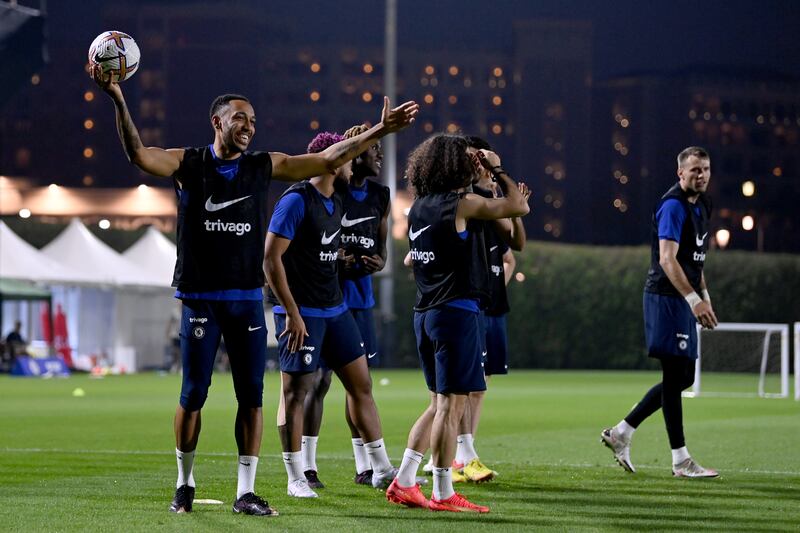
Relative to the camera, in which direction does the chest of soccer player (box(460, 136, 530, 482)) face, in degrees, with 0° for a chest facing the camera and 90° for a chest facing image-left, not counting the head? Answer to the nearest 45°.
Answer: approximately 315°

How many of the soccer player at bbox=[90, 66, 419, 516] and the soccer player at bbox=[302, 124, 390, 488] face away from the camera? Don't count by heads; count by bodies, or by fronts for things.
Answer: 0

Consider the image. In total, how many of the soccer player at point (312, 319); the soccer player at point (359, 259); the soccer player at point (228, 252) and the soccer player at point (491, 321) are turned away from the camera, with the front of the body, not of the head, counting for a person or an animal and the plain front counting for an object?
0

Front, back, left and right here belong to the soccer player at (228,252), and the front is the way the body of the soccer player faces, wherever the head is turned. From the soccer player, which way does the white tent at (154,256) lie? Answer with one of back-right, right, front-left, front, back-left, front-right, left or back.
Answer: back

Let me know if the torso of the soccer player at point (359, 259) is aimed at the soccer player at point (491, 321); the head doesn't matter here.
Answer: no

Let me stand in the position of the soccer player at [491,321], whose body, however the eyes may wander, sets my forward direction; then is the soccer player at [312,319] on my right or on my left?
on my right

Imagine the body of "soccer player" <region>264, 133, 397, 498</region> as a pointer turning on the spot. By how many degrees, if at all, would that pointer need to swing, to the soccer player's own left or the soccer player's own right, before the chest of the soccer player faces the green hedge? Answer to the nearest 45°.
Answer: approximately 135° to the soccer player's own left

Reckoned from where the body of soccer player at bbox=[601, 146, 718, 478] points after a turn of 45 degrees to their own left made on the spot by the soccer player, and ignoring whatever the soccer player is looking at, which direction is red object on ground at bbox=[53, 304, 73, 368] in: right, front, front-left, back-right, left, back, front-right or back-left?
back-left

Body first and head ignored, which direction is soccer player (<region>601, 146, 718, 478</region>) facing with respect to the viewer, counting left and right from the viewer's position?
facing the viewer and to the right of the viewer

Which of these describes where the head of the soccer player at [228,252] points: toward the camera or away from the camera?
toward the camera

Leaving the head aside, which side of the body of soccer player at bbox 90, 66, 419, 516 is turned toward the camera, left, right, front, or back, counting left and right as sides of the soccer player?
front

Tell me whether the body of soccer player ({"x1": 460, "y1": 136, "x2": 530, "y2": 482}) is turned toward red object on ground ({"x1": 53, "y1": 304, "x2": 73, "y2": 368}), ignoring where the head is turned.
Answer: no
